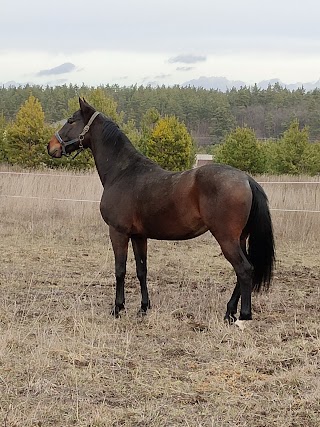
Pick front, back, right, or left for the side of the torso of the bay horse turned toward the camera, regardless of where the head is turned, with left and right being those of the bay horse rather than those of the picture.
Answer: left

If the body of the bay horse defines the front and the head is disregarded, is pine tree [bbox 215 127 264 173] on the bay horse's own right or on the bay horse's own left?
on the bay horse's own right

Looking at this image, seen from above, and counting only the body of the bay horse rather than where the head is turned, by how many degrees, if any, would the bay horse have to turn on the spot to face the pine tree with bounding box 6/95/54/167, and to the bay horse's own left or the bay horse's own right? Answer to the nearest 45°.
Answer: approximately 90° to the bay horse's own right
